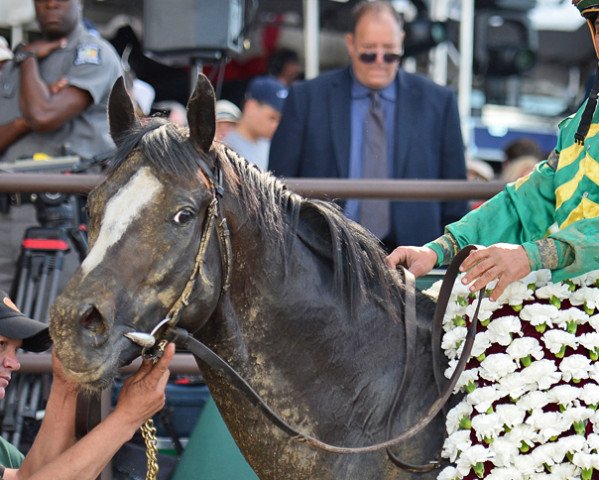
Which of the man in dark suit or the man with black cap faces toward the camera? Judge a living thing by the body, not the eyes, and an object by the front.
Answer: the man in dark suit

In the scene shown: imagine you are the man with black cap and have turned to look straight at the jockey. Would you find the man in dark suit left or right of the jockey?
left

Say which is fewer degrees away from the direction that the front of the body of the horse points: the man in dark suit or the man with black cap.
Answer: the man with black cap

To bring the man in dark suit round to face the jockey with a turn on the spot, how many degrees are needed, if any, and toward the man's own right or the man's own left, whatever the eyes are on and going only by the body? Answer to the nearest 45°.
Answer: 0° — they already face them

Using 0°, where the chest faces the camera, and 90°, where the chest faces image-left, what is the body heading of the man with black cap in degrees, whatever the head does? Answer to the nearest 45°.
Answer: approximately 270°

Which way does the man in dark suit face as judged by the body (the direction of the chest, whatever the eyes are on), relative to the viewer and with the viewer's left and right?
facing the viewer

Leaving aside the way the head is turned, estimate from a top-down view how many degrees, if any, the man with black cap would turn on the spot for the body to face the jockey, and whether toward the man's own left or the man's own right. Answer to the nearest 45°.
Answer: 0° — they already face them

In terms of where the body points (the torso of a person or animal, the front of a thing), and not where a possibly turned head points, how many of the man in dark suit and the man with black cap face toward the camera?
1

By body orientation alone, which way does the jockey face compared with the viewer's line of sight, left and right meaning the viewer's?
facing the viewer and to the left of the viewer

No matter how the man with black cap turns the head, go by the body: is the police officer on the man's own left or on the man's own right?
on the man's own left

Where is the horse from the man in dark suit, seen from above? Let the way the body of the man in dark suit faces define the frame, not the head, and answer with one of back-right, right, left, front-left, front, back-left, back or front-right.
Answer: front

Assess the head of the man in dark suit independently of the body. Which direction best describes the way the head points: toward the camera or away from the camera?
toward the camera

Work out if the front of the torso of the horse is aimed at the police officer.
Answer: no

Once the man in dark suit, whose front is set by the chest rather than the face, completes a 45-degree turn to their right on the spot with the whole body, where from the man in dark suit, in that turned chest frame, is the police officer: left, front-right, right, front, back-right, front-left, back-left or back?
front-right

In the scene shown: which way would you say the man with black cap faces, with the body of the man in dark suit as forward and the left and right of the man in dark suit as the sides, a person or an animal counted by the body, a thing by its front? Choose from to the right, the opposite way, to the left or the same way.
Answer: to the left

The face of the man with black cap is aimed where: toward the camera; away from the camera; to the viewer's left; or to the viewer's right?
to the viewer's right

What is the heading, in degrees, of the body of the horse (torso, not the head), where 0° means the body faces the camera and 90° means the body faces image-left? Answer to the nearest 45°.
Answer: approximately 45°

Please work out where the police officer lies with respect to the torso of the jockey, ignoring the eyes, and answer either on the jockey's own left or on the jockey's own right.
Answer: on the jockey's own right

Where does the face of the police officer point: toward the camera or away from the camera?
toward the camera

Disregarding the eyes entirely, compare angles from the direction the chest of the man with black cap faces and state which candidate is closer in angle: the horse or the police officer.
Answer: the horse
